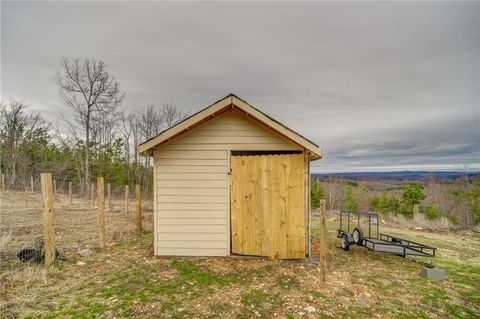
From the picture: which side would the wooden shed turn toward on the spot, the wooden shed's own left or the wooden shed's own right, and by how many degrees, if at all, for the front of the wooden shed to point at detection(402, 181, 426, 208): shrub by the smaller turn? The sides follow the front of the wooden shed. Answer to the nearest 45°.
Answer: approximately 135° to the wooden shed's own left

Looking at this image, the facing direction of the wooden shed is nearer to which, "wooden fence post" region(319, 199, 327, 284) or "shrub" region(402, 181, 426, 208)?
the wooden fence post

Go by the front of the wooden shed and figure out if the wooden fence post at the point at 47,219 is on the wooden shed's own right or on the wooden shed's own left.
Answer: on the wooden shed's own right

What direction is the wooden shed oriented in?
toward the camera

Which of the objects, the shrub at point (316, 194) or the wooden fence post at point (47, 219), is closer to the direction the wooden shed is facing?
the wooden fence post

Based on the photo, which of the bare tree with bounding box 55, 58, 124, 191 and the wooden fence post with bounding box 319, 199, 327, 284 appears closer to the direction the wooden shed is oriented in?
the wooden fence post

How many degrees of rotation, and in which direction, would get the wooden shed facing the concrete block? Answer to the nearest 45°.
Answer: approximately 90° to its left

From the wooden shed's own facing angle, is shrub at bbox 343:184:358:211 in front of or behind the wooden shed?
behind

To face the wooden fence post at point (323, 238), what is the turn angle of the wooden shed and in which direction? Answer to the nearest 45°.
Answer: approximately 45° to its left

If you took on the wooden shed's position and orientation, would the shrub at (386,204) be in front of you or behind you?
behind

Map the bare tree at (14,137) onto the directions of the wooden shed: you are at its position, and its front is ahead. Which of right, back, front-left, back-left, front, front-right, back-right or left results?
back-right
